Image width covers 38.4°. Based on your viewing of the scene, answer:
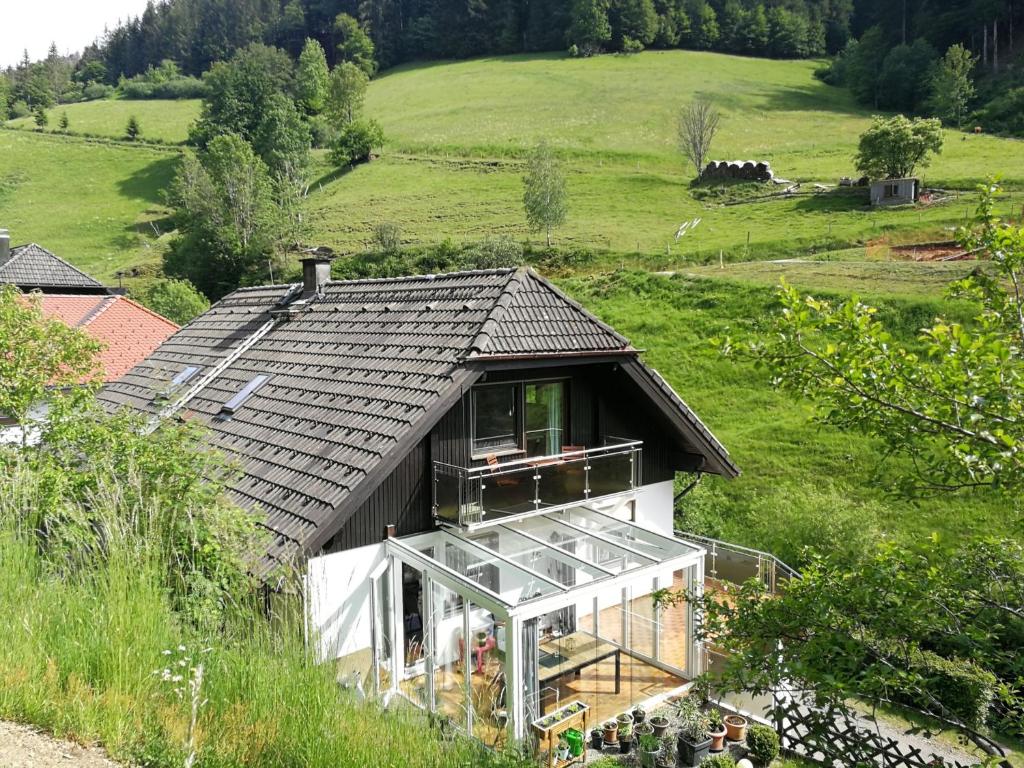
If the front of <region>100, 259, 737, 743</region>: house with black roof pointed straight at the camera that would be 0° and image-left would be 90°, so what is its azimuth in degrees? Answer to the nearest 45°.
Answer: approximately 315°

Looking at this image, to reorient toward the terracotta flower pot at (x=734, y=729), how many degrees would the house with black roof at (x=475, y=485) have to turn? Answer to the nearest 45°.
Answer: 0° — it already faces it

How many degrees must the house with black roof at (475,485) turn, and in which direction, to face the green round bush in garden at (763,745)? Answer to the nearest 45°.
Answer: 0° — it already faces it

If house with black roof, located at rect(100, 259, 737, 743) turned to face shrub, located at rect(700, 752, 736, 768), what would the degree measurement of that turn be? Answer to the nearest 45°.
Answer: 0° — it already faces it

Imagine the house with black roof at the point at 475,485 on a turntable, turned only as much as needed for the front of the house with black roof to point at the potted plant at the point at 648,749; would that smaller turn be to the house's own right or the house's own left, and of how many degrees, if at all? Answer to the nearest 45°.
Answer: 0° — it already faces it

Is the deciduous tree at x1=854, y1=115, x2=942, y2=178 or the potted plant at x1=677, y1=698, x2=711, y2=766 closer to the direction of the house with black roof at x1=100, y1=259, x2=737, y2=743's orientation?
the potted plant

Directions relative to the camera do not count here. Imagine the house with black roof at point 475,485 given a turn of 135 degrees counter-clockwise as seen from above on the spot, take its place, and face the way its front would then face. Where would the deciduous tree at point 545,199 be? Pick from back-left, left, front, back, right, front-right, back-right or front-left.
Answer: front

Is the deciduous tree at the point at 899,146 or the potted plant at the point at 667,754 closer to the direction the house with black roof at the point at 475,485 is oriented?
the potted plant

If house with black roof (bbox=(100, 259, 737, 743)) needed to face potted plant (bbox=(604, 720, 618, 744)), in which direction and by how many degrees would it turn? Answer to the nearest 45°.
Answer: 0° — it already faces it

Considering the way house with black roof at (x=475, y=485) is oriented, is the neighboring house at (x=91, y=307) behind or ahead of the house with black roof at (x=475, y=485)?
behind
